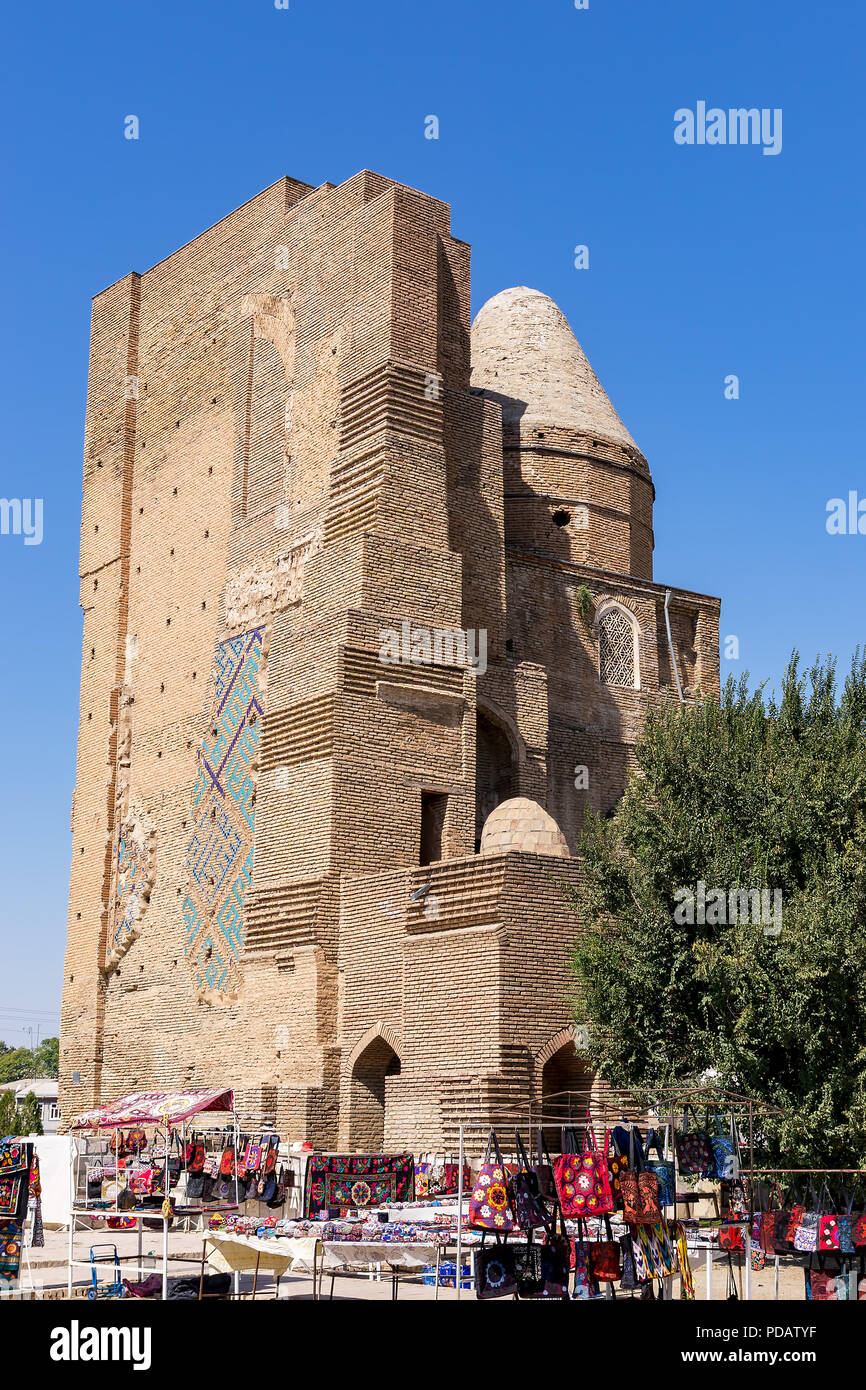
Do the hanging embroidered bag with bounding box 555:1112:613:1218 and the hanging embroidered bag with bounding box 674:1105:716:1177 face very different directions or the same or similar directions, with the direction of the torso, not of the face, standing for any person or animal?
same or similar directions

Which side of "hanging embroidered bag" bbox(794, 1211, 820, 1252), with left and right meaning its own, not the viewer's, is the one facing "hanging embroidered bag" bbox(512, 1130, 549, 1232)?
right

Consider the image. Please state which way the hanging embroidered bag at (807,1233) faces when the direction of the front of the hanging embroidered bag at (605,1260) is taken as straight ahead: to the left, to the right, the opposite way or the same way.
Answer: the same way

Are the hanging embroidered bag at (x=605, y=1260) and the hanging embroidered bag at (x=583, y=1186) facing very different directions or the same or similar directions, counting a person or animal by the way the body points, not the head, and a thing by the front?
same or similar directions

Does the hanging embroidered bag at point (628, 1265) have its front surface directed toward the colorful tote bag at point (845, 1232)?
no

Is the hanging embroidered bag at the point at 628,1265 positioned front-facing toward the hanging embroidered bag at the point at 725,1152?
no

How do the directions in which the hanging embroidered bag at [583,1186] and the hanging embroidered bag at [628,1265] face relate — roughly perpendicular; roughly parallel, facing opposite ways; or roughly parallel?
roughly parallel

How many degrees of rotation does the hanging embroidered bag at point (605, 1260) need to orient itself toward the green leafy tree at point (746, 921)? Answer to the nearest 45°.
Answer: approximately 180°

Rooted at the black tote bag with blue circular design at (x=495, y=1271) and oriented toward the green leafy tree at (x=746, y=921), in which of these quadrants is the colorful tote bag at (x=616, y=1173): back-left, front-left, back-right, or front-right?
front-right

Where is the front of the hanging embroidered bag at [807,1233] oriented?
toward the camera

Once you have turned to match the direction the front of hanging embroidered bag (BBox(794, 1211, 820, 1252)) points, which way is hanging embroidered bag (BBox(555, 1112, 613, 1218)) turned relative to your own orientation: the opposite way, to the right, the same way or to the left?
the same way

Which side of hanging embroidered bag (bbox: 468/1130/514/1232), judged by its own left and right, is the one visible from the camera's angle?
front

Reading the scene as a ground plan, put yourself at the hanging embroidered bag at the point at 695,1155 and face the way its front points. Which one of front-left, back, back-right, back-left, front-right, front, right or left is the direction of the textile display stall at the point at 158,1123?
back-right

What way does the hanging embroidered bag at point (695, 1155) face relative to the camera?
toward the camera
